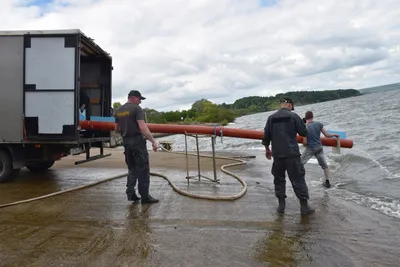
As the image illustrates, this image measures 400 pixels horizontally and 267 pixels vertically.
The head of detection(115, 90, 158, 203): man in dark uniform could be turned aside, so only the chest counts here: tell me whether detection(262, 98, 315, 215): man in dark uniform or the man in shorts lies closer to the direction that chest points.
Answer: the man in shorts

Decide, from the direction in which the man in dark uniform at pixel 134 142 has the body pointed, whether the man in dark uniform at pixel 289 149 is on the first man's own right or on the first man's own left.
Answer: on the first man's own right

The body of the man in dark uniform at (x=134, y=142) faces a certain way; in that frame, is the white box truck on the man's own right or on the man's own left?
on the man's own left

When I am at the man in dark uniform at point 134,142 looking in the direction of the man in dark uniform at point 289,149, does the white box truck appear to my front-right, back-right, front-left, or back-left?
back-left

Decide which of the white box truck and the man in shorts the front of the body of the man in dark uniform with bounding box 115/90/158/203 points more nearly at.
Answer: the man in shorts

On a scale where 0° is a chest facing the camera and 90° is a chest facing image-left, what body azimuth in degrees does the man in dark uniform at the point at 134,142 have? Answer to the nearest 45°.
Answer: approximately 225°
